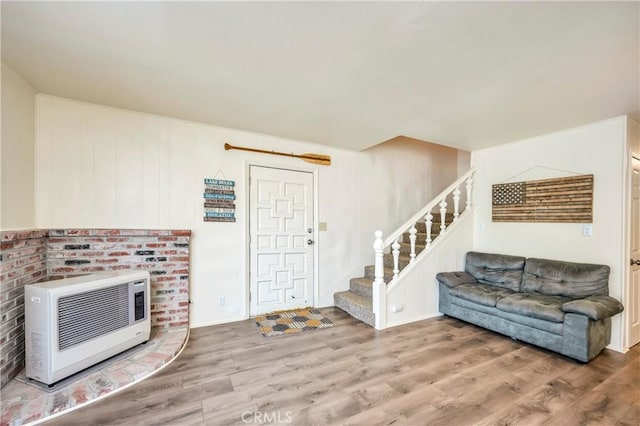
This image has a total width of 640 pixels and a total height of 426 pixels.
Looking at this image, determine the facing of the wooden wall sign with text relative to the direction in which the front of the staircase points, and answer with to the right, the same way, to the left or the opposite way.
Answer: to the left

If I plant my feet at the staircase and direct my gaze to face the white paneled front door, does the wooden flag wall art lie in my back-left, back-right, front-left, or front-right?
back-left

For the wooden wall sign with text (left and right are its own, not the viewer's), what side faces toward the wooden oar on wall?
left

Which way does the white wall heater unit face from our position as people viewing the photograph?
facing the viewer and to the right of the viewer

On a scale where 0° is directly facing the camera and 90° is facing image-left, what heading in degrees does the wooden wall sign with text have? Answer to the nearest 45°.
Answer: approximately 0°

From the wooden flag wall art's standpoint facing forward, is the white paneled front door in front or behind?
in front

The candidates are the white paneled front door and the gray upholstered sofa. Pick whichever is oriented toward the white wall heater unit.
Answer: the gray upholstered sofa

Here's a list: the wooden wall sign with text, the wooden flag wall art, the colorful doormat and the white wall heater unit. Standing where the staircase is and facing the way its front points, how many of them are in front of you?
3

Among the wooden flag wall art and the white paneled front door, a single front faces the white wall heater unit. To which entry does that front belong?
the wooden flag wall art

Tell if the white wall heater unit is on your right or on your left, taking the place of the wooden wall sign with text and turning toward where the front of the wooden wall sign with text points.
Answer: on your right

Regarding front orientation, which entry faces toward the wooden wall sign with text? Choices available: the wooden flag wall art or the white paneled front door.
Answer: the wooden flag wall art

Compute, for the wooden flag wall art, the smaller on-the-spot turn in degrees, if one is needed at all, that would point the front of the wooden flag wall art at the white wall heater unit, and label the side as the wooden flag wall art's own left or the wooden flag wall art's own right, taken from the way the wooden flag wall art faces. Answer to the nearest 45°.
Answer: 0° — it already faces it
